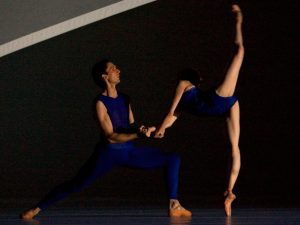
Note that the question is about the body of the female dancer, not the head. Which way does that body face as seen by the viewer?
to the viewer's left

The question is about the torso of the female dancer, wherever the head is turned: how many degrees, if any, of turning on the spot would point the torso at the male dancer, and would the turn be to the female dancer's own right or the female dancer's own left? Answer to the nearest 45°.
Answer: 0° — they already face them
